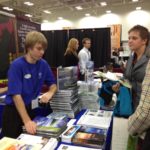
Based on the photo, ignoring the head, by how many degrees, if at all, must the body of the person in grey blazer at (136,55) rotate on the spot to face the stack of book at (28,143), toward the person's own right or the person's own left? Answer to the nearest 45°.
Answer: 0° — they already face it

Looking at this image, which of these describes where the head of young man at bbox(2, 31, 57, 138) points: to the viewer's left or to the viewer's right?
to the viewer's right

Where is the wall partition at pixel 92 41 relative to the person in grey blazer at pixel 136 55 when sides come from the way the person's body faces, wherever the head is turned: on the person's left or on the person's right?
on the person's right

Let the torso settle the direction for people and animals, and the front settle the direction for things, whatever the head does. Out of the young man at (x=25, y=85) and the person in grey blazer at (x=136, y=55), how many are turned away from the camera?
0

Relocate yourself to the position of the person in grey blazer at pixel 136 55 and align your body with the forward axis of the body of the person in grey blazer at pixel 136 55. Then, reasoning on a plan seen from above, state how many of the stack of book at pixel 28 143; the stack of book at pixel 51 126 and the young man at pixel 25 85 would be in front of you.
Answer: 3

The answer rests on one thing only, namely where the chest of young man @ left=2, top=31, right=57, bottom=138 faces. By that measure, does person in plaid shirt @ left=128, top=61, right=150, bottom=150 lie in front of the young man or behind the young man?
in front

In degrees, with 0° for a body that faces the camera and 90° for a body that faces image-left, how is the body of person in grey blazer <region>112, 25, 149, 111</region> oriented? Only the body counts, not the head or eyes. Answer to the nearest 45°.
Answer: approximately 45°

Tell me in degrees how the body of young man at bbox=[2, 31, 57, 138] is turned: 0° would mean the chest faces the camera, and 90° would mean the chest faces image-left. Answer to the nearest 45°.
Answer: approximately 315°

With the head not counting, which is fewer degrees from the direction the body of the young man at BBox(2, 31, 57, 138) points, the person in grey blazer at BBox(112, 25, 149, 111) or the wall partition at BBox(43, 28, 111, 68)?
the person in grey blazer
